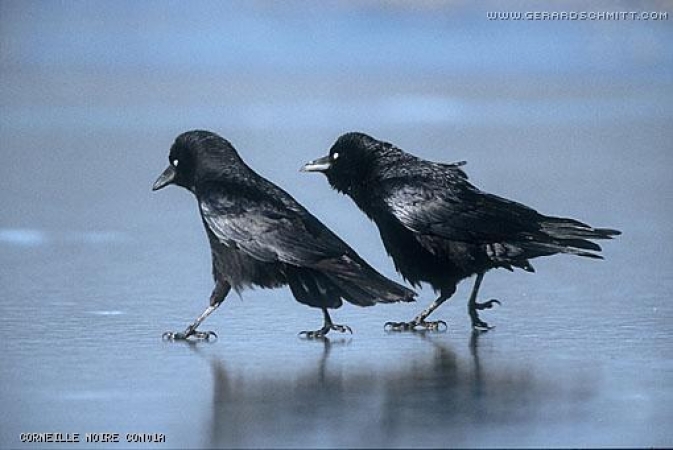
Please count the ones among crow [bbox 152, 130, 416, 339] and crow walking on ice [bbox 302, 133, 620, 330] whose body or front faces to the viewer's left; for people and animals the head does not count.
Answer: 2

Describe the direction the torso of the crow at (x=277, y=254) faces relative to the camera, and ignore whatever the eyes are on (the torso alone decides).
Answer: to the viewer's left

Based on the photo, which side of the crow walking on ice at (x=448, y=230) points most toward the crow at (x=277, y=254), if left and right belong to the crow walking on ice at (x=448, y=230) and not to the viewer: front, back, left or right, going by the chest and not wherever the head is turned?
front

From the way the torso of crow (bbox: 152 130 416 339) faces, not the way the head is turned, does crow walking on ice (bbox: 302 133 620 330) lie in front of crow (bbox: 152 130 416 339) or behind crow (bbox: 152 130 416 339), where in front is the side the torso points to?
behind

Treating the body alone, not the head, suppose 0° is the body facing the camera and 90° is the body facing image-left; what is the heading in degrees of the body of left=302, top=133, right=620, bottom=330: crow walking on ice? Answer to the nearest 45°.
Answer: approximately 90°
